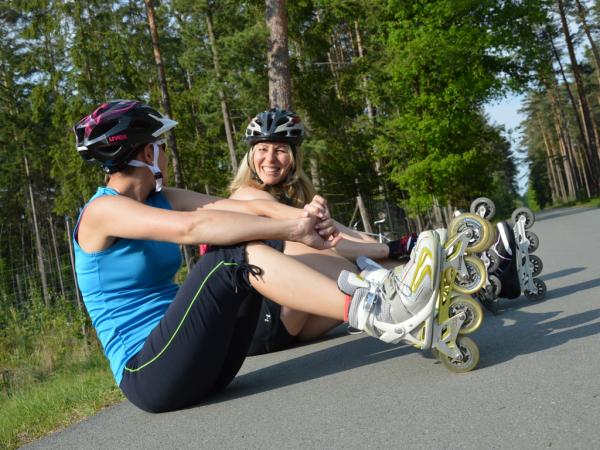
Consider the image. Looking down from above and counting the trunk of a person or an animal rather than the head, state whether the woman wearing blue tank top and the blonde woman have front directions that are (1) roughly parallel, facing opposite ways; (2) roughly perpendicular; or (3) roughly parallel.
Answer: roughly parallel

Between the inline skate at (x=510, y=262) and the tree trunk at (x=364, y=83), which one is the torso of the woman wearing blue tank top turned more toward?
the inline skate

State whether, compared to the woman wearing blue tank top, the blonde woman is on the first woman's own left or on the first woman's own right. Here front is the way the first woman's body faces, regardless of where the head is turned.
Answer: on the first woman's own left

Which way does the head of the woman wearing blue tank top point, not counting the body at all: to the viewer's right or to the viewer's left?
to the viewer's right

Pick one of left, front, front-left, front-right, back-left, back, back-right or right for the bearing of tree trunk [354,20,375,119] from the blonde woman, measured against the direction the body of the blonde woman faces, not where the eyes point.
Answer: left

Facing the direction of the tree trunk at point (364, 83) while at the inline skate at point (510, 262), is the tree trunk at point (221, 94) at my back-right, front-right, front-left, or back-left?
front-left

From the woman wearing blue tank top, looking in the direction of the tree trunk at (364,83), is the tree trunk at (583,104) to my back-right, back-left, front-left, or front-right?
front-right

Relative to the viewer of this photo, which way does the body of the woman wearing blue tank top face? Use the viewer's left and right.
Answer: facing to the right of the viewer

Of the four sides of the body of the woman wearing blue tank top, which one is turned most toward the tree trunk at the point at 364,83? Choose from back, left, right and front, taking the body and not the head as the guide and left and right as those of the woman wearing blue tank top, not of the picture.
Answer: left

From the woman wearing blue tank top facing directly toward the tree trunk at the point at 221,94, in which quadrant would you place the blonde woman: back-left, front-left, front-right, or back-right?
front-right

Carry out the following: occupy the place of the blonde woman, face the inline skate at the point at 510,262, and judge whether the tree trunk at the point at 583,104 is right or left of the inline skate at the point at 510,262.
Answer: left

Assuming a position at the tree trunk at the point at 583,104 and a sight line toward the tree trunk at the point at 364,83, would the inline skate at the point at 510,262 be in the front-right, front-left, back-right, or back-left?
front-left

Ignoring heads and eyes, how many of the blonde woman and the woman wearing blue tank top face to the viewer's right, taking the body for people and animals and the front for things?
2
